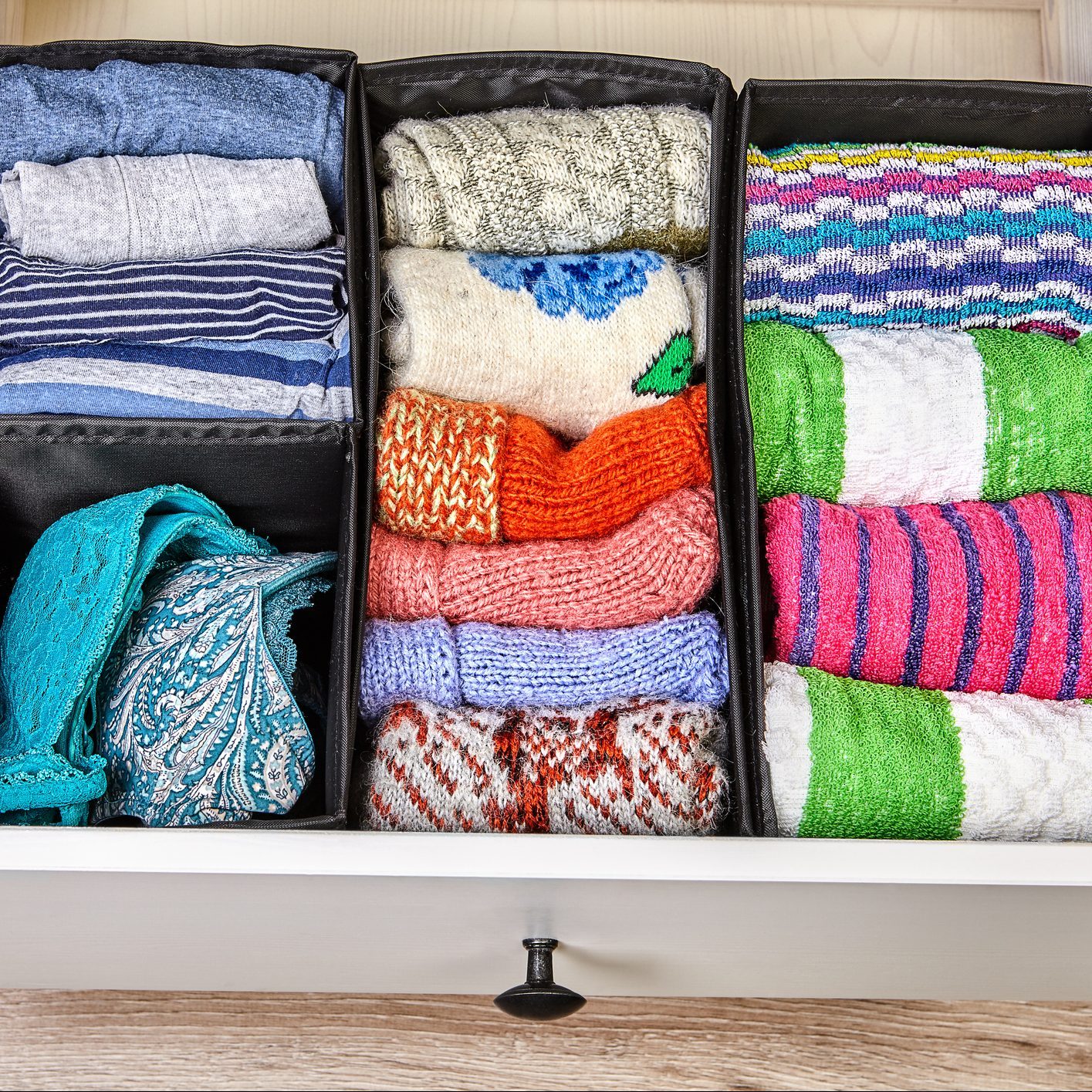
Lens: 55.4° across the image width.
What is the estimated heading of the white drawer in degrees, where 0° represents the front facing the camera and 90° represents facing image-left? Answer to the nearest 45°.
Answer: approximately 0°
